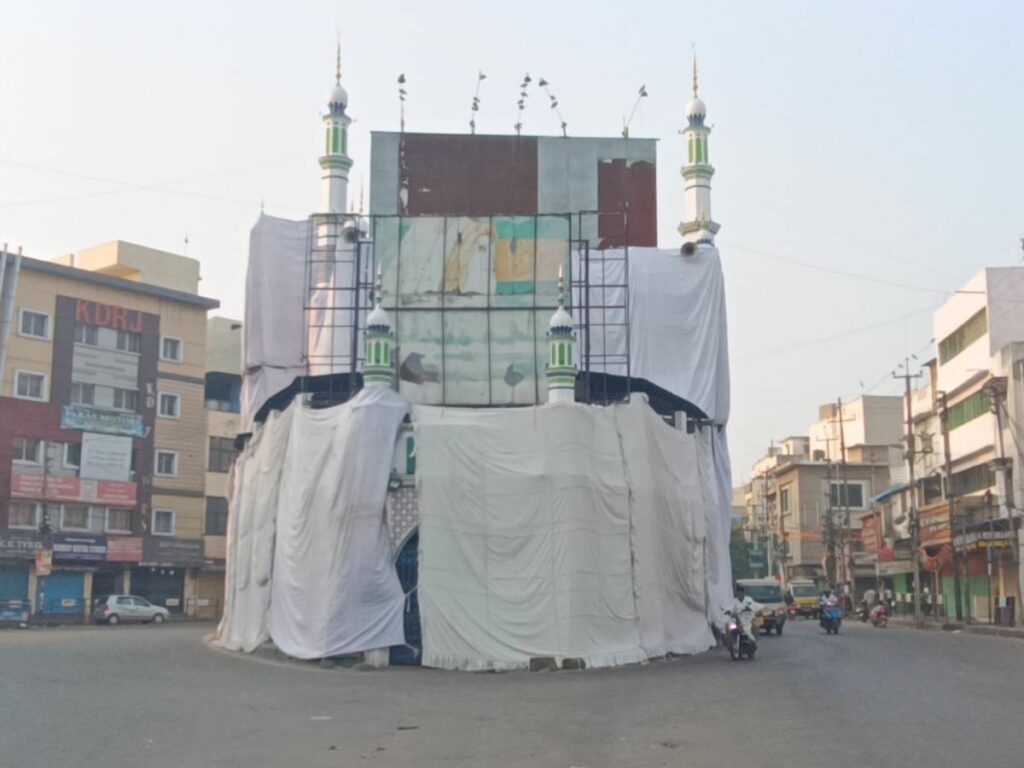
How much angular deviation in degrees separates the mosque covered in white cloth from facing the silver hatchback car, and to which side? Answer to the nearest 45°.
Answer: approximately 135° to its right

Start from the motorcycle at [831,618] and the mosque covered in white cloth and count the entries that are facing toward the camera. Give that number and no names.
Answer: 2

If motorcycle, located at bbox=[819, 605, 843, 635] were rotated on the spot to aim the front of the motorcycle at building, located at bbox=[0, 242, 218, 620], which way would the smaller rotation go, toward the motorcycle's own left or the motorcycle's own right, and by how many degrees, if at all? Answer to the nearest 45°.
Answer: approximately 90° to the motorcycle's own right

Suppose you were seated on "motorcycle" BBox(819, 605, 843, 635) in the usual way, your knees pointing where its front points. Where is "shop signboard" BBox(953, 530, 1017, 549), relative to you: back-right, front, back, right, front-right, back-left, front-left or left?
back-left

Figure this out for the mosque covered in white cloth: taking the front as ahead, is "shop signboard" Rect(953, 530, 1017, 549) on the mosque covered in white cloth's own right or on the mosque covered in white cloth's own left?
on the mosque covered in white cloth's own left

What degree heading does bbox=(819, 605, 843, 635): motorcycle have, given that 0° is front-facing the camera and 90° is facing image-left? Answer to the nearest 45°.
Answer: approximately 0°

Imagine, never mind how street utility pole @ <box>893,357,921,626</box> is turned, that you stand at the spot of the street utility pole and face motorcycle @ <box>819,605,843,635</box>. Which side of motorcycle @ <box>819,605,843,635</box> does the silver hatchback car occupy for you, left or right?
right

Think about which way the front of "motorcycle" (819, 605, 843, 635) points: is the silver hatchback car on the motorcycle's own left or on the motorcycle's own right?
on the motorcycle's own right

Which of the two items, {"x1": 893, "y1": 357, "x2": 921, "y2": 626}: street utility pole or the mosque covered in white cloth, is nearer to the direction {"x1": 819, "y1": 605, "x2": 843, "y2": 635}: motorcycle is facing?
the mosque covered in white cloth

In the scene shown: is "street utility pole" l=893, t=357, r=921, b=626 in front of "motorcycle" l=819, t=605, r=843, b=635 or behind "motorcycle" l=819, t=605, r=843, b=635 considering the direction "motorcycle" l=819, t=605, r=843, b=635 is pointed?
behind
